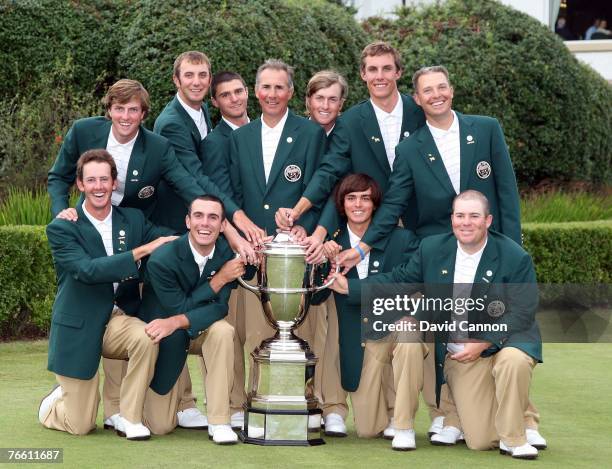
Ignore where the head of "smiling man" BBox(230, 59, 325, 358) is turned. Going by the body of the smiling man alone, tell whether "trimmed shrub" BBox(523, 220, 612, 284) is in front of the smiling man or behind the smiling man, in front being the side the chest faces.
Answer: behind

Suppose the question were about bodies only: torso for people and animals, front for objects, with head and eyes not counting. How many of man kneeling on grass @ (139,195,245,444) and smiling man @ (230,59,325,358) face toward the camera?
2

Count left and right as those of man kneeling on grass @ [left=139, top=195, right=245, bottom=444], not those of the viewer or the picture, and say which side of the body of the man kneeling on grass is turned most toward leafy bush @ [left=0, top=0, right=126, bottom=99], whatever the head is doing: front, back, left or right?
back

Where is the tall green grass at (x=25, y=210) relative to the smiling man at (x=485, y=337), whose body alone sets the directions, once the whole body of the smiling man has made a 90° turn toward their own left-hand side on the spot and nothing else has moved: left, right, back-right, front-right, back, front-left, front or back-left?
back-left

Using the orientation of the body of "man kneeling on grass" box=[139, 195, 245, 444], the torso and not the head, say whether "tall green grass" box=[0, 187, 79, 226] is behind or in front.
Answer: behind

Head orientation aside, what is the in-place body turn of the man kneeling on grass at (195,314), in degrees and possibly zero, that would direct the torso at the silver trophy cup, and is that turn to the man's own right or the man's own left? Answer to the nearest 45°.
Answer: approximately 90° to the man's own left

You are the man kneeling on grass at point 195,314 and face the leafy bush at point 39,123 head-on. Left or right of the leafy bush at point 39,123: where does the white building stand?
right
